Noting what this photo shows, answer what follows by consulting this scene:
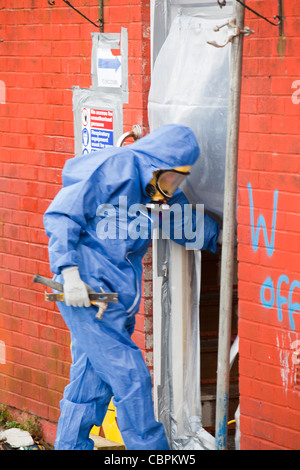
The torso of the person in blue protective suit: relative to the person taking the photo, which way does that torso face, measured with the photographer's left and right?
facing to the right of the viewer

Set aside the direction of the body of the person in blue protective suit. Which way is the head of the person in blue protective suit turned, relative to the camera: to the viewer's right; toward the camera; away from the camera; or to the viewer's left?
to the viewer's right
